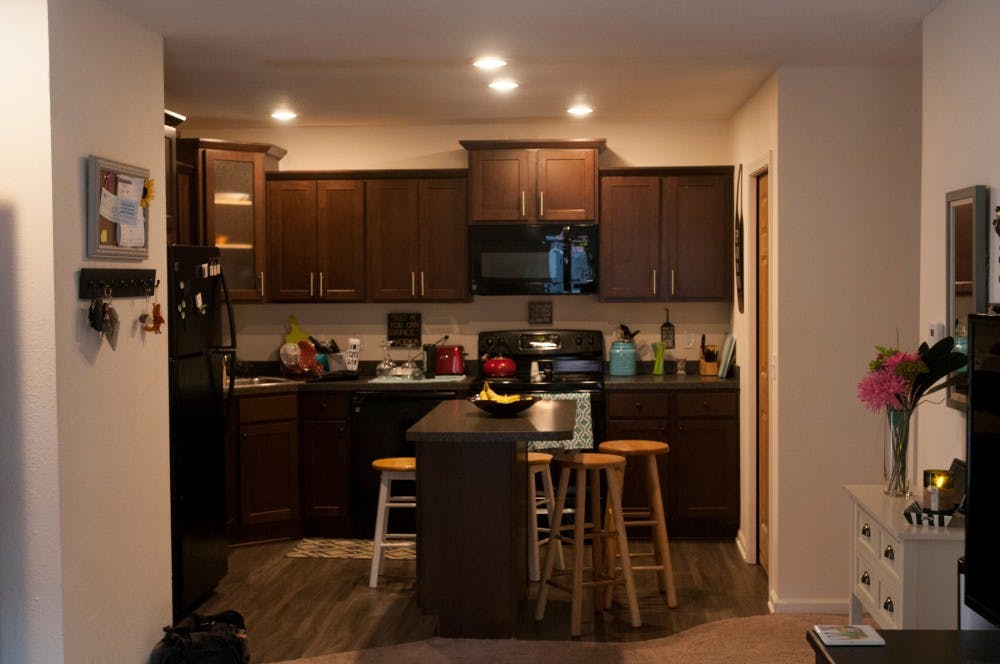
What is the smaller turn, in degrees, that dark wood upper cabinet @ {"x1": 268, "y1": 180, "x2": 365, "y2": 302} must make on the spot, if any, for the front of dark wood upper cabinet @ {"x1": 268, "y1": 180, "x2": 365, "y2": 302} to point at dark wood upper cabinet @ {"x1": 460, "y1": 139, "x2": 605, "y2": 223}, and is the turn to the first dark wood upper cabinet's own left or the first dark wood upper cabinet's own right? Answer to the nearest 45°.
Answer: approximately 90° to the first dark wood upper cabinet's own left

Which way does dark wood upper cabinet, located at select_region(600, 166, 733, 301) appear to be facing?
toward the camera

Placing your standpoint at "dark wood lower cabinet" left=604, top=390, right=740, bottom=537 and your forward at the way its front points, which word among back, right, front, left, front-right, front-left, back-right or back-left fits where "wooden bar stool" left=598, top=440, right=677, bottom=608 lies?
front

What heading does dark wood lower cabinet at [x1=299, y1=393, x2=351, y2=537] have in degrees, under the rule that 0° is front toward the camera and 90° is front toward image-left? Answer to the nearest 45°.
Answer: approximately 0°

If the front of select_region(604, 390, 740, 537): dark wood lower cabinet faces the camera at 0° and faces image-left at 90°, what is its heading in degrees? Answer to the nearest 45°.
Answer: approximately 0°

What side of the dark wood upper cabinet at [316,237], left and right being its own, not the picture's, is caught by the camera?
front

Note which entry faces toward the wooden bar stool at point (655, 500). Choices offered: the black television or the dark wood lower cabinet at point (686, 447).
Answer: the dark wood lower cabinet

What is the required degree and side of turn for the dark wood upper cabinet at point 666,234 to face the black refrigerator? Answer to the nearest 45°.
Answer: approximately 45° to its right

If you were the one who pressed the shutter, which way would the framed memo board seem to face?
facing the viewer and to the right of the viewer

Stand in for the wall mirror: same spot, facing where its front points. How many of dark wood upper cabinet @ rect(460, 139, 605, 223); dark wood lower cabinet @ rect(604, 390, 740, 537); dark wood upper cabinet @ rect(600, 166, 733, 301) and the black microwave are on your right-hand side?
4

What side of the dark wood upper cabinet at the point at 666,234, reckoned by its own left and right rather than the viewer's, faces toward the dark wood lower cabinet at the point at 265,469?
right

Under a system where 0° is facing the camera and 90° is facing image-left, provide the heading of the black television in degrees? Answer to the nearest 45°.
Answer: approximately 45°
